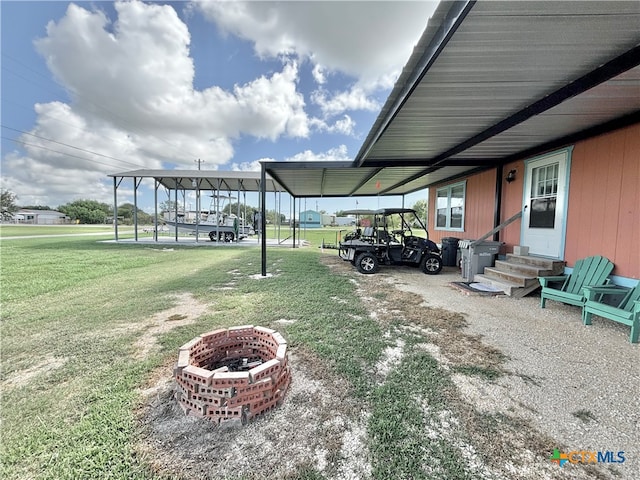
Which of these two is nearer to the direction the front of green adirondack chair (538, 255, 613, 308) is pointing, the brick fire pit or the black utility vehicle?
the brick fire pit

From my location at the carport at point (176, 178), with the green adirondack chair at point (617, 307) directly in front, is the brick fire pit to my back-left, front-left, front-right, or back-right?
front-right

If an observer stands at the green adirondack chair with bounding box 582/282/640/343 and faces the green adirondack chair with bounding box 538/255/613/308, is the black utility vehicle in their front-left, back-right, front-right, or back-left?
front-left

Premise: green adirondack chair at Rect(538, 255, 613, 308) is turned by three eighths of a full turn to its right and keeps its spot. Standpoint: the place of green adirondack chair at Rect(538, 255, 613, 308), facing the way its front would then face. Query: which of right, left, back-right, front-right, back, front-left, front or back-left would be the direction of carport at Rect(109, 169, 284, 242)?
left

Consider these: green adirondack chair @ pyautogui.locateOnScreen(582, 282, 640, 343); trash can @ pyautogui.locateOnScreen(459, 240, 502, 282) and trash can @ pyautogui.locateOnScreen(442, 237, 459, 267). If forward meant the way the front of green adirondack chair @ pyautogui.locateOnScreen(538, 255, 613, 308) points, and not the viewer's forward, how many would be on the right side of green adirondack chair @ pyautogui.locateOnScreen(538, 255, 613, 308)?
2

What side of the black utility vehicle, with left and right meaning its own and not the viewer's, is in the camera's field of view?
right

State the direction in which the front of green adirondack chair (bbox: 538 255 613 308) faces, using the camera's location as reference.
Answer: facing the viewer and to the left of the viewer

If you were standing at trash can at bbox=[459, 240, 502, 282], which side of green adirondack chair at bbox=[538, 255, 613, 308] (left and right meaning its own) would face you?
right

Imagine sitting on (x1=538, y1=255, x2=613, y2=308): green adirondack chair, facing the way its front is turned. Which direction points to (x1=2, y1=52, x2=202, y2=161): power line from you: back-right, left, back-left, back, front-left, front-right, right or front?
front-right
